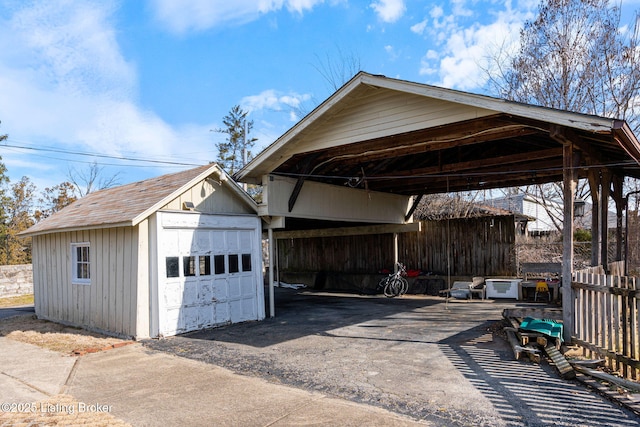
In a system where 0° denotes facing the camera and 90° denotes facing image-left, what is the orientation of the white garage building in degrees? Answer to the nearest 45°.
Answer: approximately 315°

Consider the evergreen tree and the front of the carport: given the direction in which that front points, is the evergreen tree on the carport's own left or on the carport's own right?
on the carport's own right

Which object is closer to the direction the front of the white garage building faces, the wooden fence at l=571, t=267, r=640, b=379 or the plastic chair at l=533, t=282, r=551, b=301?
the wooden fence

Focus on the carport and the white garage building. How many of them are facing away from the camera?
0

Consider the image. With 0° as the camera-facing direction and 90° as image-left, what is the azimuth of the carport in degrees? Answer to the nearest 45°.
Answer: approximately 45°
